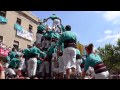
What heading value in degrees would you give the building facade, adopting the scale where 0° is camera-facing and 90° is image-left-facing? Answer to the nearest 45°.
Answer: approximately 315°

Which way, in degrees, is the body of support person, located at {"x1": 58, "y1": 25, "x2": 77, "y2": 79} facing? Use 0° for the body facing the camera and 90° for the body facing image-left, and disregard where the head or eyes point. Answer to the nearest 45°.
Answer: approximately 180°

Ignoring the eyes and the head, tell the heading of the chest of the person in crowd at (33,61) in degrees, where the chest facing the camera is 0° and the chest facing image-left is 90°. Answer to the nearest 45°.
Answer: approximately 225°

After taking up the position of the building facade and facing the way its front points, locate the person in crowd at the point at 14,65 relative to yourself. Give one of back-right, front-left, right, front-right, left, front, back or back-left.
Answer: front-right

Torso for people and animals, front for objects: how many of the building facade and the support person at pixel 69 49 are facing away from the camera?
1

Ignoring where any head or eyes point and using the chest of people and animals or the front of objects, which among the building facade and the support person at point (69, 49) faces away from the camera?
the support person

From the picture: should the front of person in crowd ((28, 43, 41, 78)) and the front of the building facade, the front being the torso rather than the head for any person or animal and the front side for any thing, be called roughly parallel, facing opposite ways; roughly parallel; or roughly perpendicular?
roughly perpendicular

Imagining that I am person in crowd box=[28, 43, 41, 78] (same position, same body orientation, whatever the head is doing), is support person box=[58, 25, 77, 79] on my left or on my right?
on my right

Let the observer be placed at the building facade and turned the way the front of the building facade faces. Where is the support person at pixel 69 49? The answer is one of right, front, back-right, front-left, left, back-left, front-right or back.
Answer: front-right
